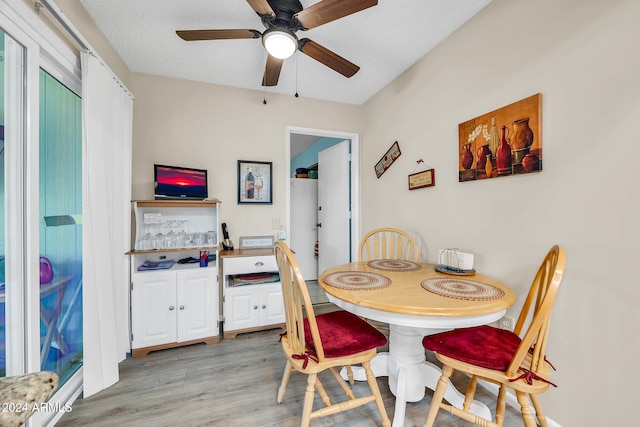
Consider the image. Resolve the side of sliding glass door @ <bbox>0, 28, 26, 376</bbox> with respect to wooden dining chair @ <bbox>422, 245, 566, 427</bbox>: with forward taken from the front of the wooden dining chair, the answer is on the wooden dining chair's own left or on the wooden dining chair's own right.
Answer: on the wooden dining chair's own left

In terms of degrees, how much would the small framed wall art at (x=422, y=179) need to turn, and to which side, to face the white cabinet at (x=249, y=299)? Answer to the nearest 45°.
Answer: approximately 45° to its right

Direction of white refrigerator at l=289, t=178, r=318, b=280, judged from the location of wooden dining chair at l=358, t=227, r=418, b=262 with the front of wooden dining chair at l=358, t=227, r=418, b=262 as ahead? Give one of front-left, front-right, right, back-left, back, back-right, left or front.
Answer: back-right

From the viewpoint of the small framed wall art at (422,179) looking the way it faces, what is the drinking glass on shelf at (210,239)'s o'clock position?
The drinking glass on shelf is roughly at 1 o'clock from the small framed wall art.

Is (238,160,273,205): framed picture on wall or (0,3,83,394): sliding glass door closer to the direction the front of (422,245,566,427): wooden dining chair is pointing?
the framed picture on wall

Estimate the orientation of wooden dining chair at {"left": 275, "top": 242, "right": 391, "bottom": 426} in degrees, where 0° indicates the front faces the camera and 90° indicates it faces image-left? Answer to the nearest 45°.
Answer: approximately 225°

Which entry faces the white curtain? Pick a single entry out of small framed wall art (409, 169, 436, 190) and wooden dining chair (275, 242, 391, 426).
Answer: the small framed wall art

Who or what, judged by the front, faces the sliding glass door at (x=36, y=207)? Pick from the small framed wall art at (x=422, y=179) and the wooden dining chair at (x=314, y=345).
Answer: the small framed wall art

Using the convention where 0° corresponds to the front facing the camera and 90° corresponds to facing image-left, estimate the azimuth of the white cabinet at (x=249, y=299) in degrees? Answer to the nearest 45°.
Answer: approximately 0°

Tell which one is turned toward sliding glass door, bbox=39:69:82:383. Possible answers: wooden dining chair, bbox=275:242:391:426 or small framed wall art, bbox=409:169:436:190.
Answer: the small framed wall art

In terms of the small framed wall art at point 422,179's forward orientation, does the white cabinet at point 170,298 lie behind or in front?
in front

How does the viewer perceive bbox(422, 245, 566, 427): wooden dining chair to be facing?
facing away from the viewer and to the left of the viewer
